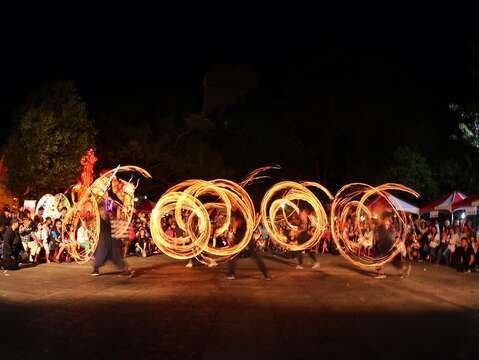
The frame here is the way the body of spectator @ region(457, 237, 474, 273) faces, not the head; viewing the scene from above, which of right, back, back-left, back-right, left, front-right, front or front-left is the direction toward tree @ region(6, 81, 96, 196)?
front-right

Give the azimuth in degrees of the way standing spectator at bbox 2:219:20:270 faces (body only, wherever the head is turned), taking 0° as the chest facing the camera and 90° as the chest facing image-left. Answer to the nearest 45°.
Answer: approximately 270°

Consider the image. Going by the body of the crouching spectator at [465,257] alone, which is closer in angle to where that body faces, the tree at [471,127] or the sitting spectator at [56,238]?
the sitting spectator

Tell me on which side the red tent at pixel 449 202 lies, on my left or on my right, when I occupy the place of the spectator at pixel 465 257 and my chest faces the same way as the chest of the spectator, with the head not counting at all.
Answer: on my right

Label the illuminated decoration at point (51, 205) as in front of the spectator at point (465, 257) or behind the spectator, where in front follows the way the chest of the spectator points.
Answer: in front

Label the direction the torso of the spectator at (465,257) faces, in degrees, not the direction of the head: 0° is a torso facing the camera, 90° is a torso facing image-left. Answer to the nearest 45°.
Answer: approximately 45°
